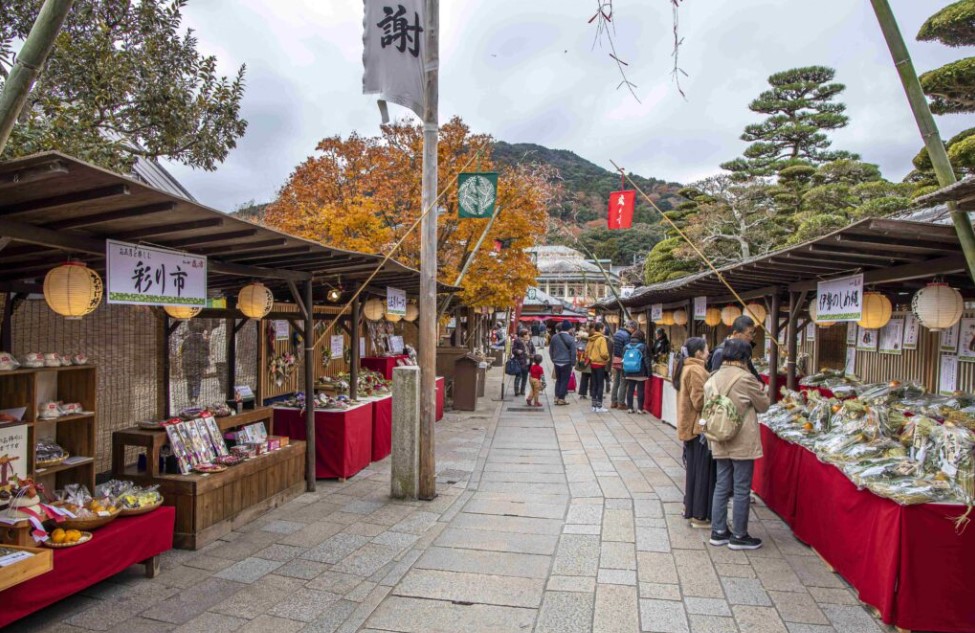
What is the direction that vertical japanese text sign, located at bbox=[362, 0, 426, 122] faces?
toward the camera

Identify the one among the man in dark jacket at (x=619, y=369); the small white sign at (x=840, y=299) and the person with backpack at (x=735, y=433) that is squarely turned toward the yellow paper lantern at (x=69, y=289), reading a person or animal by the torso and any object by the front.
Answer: the small white sign

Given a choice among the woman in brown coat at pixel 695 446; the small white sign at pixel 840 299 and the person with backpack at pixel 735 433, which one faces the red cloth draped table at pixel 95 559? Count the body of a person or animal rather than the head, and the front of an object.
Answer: the small white sign

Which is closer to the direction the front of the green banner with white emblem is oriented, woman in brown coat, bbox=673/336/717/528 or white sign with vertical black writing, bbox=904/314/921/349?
the woman in brown coat

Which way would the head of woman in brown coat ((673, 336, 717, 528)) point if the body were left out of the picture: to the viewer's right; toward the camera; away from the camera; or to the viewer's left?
to the viewer's right

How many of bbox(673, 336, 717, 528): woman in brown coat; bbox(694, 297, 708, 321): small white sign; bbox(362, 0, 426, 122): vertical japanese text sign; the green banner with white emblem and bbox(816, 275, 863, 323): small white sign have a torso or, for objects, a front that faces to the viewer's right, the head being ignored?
1

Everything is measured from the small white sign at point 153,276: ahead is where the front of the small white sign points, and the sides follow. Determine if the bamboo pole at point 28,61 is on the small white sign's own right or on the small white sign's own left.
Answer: on the small white sign's own right

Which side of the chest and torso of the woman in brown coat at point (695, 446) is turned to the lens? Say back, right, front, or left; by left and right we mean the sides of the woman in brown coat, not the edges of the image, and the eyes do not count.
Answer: right

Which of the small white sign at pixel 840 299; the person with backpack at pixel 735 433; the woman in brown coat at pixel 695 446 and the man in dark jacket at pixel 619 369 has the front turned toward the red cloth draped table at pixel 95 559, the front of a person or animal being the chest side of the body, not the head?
the small white sign

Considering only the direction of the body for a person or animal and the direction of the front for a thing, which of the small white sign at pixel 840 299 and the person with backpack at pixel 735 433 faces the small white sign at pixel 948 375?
the person with backpack

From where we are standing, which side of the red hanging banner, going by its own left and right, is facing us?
front
